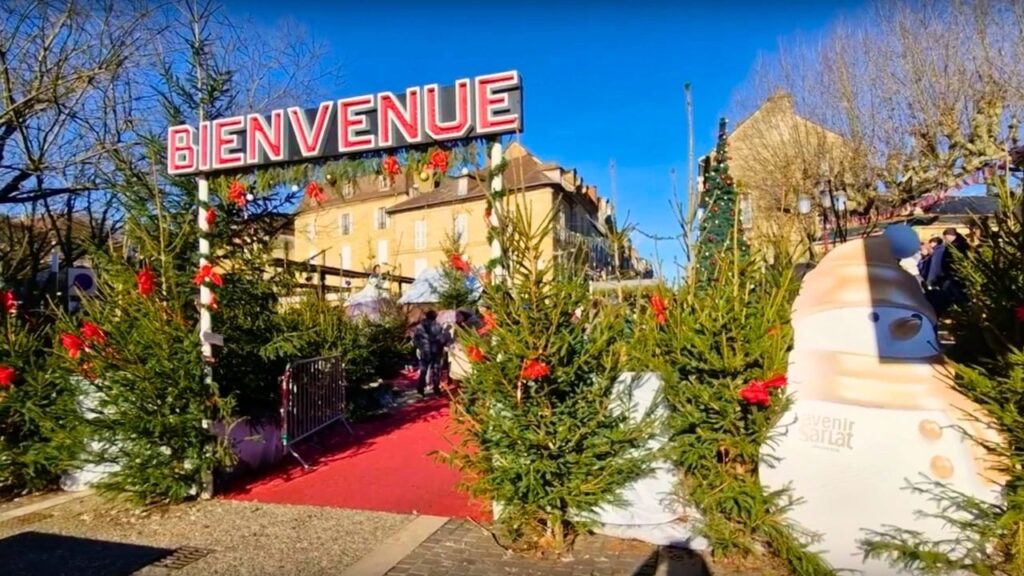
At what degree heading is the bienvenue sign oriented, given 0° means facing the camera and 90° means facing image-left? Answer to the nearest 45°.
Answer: approximately 45°

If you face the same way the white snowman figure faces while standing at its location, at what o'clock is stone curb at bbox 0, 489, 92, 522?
The stone curb is roughly at 4 o'clock from the white snowman figure.

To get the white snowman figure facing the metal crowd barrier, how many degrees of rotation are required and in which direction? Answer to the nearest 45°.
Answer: approximately 135° to its right

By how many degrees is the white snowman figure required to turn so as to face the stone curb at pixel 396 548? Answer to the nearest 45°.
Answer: approximately 135° to its right

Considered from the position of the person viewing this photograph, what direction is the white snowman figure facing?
facing the viewer and to the right of the viewer
